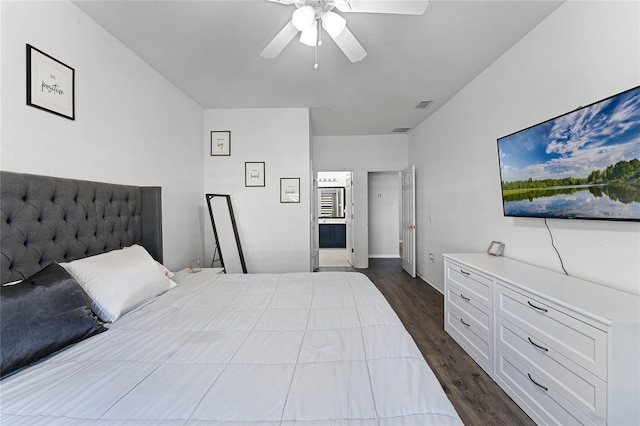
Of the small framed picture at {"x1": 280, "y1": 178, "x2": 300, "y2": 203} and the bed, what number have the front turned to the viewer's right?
1

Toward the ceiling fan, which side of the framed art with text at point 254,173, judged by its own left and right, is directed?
front

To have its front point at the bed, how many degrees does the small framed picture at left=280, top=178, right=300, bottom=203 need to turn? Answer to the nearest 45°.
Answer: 0° — it already faces it

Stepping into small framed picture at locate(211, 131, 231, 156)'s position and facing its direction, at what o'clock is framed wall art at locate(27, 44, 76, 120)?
The framed wall art is roughly at 1 o'clock from the small framed picture.

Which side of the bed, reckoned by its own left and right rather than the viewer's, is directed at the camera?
right

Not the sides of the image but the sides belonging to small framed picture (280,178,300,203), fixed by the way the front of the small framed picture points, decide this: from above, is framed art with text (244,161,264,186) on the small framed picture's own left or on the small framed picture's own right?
on the small framed picture's own right

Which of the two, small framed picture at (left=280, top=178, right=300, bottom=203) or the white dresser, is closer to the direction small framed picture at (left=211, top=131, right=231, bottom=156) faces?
the white dresser

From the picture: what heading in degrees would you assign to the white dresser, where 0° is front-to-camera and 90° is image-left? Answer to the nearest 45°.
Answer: approximately 45°

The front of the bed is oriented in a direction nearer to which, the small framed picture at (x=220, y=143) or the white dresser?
the white dresser

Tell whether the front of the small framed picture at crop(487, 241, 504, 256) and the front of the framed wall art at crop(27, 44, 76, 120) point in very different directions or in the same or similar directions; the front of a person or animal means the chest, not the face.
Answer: very different directions
